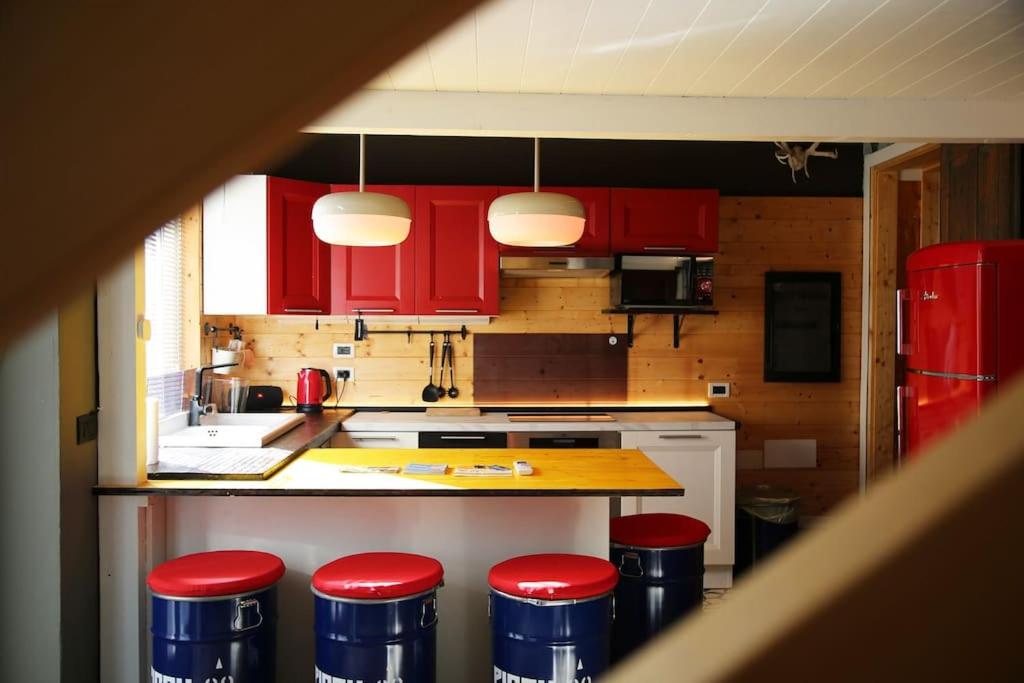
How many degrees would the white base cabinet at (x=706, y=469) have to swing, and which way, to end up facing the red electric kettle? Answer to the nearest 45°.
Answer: approximately 90° to its right

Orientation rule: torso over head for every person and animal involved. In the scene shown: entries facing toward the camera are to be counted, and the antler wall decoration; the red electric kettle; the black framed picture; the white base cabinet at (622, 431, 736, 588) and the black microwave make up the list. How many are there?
4

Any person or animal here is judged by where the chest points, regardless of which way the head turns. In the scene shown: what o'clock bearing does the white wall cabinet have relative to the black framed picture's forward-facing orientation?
The white wall cabinet is roughly at 2 o'clock from the black framed picture.

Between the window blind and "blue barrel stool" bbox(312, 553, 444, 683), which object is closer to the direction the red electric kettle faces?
the window blind

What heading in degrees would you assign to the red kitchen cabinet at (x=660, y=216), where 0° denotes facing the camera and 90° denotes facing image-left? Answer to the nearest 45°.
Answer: approximately 0°

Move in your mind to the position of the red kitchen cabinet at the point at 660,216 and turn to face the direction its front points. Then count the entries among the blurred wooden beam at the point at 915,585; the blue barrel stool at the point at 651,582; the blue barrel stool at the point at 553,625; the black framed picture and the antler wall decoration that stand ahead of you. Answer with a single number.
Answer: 3

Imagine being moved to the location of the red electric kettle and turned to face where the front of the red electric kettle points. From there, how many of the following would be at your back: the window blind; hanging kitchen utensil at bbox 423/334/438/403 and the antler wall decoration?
2

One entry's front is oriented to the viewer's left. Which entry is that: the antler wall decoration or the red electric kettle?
the red electric kettle

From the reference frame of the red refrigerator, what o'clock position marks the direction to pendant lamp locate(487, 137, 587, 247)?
The pendant lamp is roughly at 12 o'clock from the red refrigerator.

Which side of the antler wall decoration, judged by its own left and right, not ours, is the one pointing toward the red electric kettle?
right

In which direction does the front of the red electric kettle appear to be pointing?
to the viewer's left

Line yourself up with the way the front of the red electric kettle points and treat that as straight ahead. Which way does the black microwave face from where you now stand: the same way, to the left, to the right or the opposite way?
to the left
